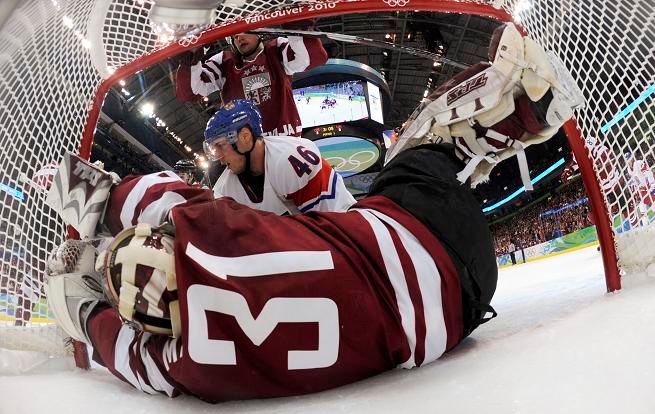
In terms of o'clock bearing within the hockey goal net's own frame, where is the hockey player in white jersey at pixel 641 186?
The hockey player in white jersey is roughly at 3 o'clock from the hockey goal net.

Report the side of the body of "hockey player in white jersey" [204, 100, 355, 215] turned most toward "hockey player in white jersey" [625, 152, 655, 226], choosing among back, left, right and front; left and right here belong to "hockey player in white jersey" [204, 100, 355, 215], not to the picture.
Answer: back

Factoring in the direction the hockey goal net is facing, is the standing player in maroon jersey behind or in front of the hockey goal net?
in front

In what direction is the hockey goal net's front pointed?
away from the camera

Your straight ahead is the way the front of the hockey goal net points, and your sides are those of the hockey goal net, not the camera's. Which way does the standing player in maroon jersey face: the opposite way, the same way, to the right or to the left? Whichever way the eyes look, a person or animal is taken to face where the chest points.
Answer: the opposite way

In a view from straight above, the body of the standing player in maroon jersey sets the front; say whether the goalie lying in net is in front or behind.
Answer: in front

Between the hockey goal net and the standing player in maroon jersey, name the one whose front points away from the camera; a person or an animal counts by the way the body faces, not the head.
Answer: the hockey goal net

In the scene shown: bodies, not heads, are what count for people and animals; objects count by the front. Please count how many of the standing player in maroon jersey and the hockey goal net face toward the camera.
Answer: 1

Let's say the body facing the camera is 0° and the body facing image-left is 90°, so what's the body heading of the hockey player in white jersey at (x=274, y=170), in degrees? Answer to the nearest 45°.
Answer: approximately 45°
